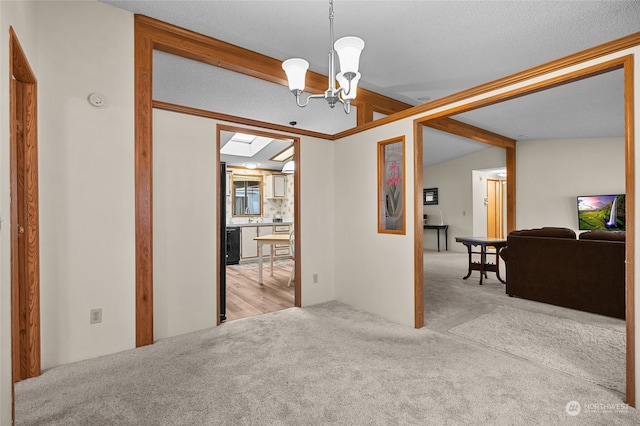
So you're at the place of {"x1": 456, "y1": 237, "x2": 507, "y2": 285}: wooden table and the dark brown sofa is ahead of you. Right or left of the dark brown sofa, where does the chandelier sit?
right

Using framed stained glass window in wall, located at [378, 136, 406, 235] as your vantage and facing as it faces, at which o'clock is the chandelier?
The chandelier is roughly at 11 o'clock from the framed stained glass window in wall.

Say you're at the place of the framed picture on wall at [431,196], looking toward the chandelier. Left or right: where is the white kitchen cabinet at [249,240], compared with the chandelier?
right

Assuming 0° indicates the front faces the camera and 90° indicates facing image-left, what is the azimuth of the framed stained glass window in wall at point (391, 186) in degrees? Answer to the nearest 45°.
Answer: approximately 45°

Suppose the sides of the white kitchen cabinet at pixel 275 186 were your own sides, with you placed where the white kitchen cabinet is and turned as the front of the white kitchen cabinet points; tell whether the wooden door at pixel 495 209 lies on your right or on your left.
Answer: on your left

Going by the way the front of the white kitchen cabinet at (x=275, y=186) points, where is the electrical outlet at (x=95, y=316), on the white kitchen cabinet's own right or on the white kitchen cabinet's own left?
on the white kitchen cabinet's own right
